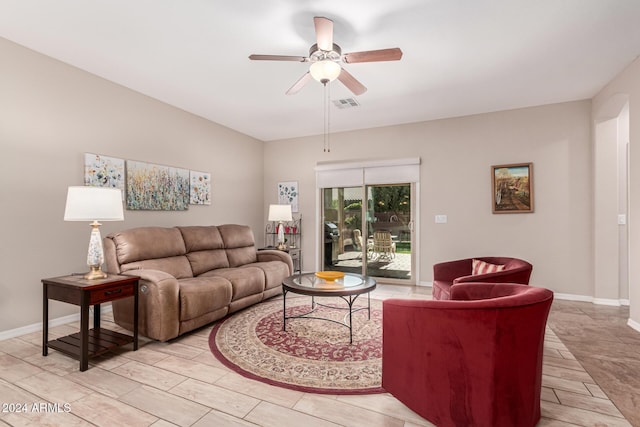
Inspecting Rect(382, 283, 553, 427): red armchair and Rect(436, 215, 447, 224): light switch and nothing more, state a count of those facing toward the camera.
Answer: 1

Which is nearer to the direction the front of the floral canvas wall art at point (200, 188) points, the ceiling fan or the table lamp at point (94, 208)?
the ceiling fan

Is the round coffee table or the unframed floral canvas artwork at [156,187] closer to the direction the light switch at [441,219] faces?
the round coffee table

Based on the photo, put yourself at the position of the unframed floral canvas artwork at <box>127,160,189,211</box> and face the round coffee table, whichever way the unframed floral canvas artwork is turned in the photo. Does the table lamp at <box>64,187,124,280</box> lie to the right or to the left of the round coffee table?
right

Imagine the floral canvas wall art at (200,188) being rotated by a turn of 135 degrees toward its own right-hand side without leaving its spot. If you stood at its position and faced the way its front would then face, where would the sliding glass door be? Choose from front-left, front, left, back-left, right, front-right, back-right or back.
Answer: back

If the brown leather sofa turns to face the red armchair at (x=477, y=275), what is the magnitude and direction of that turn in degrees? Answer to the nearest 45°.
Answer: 0° — it already faces it

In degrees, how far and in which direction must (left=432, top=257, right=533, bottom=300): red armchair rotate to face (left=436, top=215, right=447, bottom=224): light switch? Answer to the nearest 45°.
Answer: approximately 135° to its right

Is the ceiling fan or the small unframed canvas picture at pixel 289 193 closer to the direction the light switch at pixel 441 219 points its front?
the ceiling fan

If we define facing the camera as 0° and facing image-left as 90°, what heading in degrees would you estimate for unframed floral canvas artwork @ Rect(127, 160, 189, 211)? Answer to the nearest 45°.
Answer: approximately 315°

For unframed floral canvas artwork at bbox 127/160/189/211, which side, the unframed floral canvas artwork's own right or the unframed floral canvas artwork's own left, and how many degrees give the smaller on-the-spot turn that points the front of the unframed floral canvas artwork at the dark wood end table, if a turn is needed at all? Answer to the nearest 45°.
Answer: approximately 45° to the unframed floral canvas artwork's own right

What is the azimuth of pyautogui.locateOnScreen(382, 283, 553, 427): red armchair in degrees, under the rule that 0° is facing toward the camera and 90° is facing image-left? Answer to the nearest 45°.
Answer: approximately 135°

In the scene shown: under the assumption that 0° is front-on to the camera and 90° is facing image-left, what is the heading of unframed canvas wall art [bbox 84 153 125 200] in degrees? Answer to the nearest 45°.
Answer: approximately 315°

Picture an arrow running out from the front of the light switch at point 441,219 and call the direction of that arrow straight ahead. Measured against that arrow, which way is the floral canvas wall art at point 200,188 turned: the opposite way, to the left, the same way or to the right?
to the left

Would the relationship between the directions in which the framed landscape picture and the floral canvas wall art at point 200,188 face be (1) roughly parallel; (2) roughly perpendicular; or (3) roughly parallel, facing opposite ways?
roughly perpendicular

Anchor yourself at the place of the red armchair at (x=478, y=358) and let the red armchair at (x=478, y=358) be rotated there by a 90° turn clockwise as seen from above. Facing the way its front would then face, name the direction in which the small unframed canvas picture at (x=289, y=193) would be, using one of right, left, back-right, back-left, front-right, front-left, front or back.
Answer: left

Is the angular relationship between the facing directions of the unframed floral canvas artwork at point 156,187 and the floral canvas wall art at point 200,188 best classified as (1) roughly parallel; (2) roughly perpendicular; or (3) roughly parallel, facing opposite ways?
roughly parallel

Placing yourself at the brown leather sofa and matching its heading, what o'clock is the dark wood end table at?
The dark wood end table is roughly at 3 o'clock from the brown leather sofa.

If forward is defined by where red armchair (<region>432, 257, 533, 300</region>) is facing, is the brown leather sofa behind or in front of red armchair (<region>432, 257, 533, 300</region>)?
in front

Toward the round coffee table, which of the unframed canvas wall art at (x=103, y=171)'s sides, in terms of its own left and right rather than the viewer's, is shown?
front

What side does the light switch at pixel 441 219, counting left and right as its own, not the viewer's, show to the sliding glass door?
right

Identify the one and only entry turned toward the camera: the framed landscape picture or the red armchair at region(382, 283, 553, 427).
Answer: the framed landscape picture

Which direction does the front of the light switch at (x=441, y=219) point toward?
toward the camera

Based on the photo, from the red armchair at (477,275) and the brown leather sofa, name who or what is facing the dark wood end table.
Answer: the red armchair

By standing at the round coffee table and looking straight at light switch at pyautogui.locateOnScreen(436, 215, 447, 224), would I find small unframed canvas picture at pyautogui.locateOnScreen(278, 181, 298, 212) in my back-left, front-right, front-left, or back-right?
front-left
